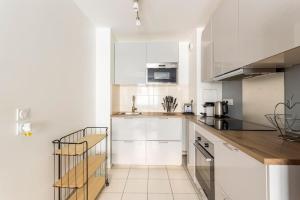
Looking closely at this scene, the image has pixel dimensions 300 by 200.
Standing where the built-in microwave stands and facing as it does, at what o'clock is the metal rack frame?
The metal rack frame is roughly at 1 o'clock from the built-in microwave.

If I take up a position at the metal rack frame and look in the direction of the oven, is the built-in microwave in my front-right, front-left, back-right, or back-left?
front-left

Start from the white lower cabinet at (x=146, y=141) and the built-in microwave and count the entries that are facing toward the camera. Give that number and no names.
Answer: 2

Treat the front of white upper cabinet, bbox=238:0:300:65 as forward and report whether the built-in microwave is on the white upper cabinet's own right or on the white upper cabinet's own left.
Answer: on the white upper cabinet's own right

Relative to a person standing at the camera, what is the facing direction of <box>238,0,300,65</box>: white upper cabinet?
facing the viewer and to the left of the viewer

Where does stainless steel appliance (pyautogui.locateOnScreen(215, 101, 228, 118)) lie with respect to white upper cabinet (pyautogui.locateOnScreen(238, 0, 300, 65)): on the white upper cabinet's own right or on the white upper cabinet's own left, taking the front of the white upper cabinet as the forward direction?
on the white upper cabinet's own right

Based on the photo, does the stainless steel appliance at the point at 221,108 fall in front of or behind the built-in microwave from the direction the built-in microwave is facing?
in front

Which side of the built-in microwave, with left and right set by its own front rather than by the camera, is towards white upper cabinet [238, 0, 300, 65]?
front

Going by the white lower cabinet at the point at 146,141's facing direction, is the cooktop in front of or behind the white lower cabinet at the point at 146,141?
in front

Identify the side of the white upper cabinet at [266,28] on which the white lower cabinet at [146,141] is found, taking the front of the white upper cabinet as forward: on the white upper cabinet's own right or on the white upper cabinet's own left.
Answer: on the white upper cabinet's own right

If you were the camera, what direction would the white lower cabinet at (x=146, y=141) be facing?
facing the viewer

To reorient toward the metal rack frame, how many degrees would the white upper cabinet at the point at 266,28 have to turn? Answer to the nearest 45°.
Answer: approximately 45° to its right

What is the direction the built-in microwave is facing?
toward the camera
